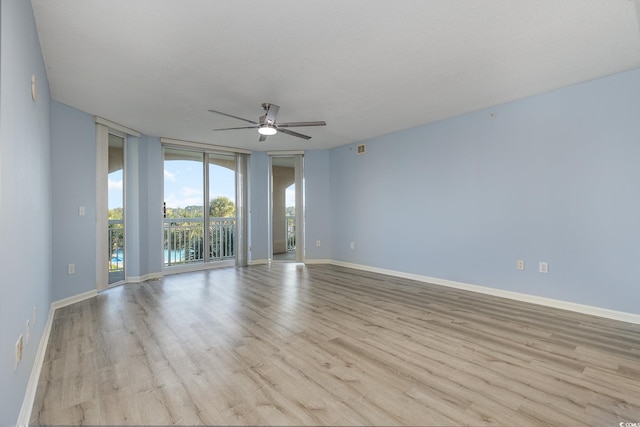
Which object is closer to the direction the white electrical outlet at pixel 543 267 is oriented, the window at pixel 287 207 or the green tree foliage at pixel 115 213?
the green tree foliage

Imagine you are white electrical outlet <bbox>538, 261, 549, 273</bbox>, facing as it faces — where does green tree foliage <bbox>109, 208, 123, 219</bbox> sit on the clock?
The green tree foliage is roughly at 2 o'clock from the white electrical outlet.

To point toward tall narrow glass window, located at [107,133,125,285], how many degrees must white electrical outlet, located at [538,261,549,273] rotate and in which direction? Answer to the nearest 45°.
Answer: approximately 45° to its right

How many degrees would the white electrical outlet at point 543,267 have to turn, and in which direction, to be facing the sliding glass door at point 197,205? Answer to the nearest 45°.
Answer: approximately 90° to its right

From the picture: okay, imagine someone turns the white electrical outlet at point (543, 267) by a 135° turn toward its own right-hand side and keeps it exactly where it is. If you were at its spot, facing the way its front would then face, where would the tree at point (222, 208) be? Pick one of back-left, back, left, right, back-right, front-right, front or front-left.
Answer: front-left

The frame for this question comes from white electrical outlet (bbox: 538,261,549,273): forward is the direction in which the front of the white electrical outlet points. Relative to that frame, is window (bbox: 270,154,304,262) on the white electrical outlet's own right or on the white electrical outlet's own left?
on the white electrical outlet's own right
